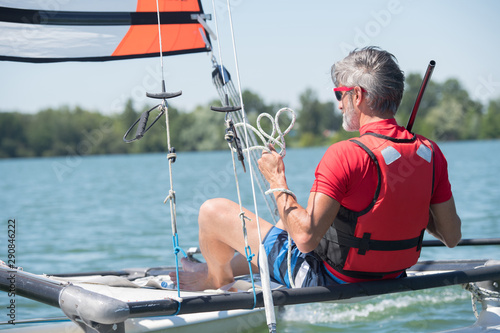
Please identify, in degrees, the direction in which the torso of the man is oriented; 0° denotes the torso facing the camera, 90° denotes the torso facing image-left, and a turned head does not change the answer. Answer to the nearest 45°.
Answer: approximately 135°
